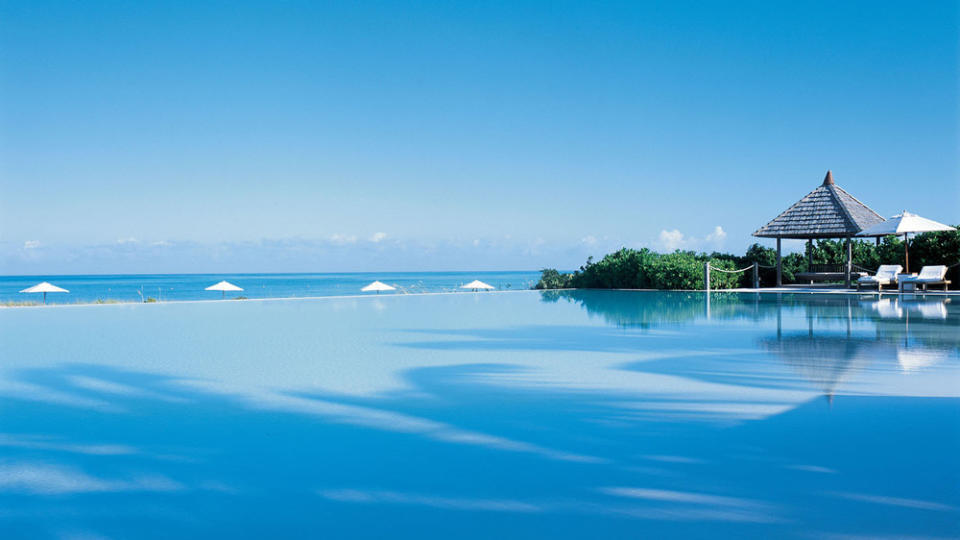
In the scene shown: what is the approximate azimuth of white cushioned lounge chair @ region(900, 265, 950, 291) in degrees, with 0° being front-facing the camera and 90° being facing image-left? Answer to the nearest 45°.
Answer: approximately 45°

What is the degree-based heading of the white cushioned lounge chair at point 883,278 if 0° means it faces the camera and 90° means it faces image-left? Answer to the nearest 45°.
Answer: approximately 45°
